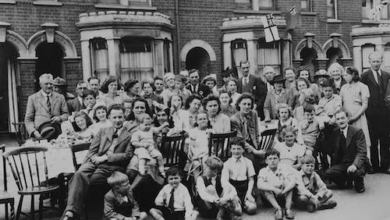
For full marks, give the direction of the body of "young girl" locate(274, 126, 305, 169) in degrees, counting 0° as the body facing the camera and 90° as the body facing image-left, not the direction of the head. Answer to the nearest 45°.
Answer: approximately 0°

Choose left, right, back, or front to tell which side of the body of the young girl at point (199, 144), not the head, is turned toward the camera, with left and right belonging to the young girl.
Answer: front

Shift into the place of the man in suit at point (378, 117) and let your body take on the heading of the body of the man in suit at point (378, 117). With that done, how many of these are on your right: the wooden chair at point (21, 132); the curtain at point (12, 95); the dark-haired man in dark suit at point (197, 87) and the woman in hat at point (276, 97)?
4

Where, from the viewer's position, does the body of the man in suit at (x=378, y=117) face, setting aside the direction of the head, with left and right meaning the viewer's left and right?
facing the viewer

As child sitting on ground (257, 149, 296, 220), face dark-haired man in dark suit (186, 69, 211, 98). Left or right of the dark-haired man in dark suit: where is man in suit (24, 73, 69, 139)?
left

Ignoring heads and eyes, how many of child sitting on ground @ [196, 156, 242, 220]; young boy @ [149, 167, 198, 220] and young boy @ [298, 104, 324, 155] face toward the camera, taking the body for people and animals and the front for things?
3

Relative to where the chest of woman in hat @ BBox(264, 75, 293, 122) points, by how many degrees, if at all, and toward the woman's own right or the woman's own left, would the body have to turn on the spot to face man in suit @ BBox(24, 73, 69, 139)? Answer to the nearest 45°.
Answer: approximately 90° to the woman's own right

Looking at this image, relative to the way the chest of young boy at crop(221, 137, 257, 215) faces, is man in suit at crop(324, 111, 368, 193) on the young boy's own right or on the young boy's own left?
on the young boy's own left

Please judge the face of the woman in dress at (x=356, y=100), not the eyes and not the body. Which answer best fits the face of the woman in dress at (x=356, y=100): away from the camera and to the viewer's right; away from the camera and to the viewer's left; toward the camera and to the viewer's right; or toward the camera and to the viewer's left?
toward the camera and to the viewer's left

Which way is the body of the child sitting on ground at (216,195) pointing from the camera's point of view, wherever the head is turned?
toward the camera

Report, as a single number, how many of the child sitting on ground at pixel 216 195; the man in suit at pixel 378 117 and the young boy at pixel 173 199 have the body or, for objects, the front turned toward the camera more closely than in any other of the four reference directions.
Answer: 3
